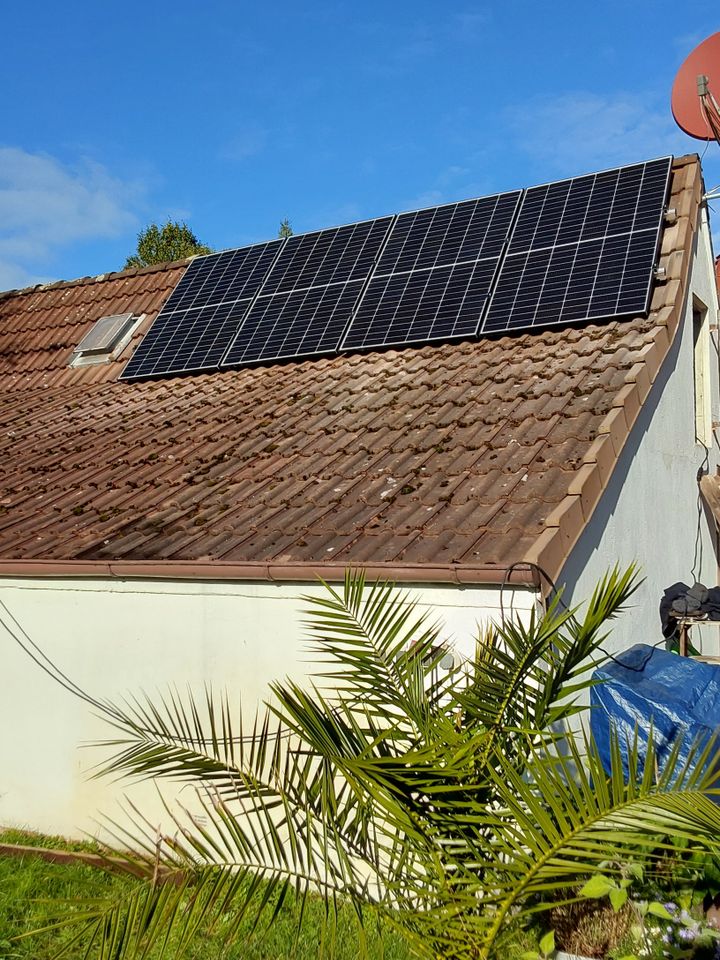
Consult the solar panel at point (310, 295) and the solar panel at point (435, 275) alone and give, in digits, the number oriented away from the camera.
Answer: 0

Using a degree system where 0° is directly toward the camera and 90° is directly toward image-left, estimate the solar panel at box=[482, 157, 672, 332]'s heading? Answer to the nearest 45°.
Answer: approximately 45°

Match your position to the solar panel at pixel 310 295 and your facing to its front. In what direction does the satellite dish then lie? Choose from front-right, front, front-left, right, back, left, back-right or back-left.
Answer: left

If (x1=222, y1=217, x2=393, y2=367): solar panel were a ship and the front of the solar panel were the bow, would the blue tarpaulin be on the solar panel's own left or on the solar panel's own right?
on the solar panel's own left

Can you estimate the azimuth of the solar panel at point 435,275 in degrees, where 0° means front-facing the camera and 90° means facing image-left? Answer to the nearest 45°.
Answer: approximately 45°

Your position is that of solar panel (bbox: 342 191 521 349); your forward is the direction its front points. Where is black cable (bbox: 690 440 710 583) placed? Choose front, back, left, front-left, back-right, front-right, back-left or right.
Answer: back-left

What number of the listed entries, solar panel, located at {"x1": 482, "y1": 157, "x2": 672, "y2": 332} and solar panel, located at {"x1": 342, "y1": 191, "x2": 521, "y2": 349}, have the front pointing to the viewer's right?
0

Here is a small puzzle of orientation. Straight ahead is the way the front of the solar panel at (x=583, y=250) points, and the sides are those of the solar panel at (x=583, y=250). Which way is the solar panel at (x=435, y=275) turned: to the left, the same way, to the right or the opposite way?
the same way

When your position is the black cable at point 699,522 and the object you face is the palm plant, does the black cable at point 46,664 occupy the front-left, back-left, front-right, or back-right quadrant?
front-right

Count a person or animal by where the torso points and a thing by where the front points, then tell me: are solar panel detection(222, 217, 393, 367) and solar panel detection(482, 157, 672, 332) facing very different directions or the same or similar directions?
same or similar directions

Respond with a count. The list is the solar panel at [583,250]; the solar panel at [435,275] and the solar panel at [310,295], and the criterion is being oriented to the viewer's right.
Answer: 0

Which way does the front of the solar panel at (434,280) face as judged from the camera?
facing the viewer and to the left of the viewer
